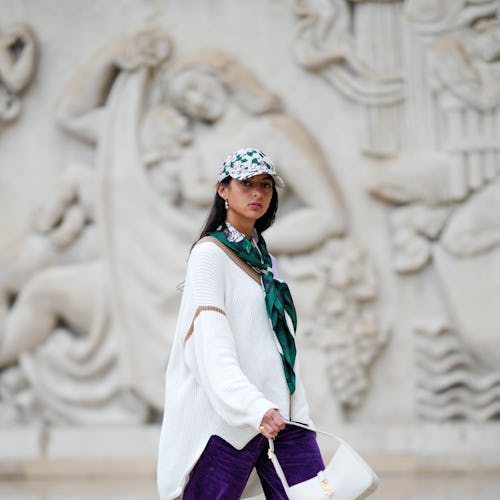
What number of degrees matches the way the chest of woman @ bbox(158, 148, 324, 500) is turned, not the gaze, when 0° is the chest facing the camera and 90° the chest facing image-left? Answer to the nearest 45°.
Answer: approximately 315°
